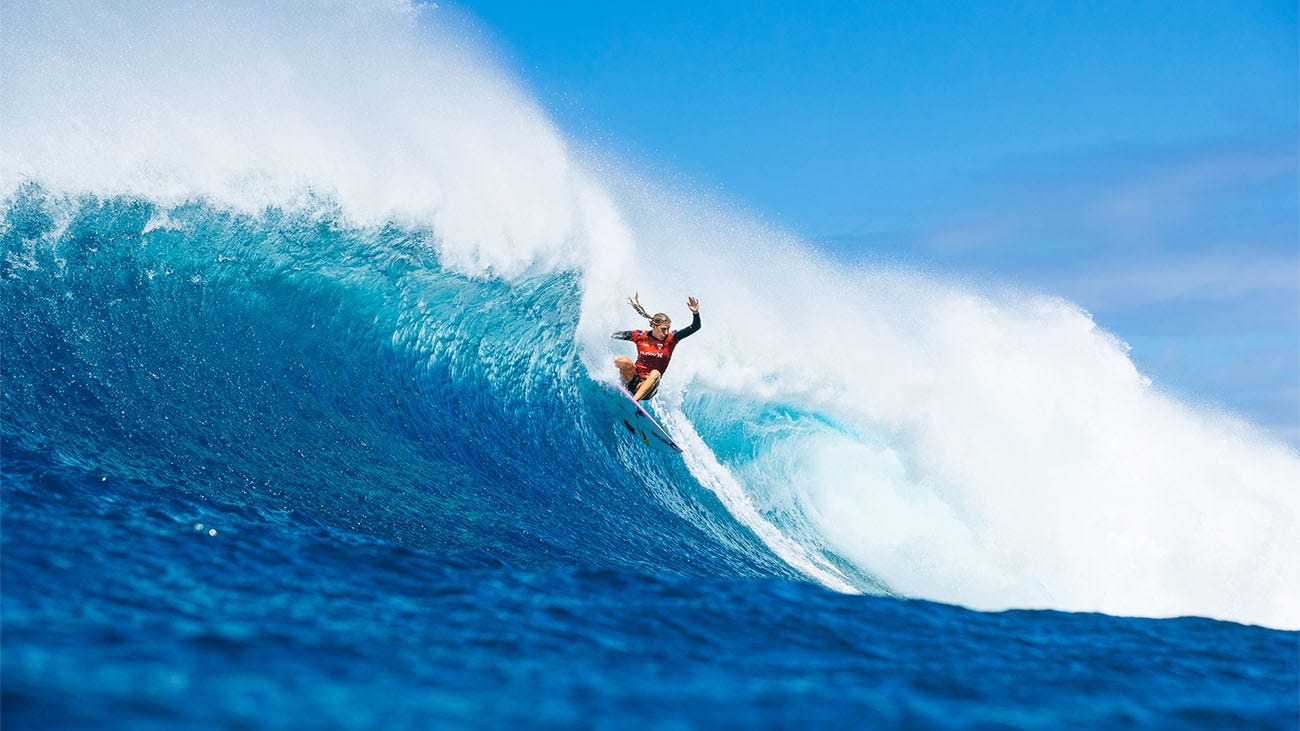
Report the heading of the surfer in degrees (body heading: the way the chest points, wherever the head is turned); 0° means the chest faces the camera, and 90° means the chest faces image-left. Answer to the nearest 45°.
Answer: approximately 0°
